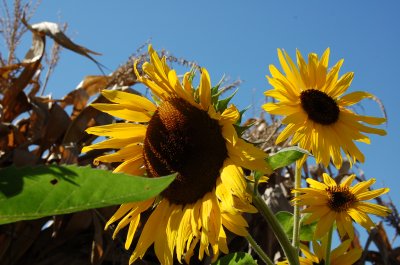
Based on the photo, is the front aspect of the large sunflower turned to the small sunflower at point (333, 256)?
no

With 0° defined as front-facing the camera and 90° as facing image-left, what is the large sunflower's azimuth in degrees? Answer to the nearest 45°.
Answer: approximately 45°

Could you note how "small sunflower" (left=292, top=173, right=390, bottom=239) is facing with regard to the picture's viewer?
facing the viewer

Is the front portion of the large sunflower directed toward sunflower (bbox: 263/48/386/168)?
no

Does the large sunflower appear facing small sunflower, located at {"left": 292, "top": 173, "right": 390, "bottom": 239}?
no

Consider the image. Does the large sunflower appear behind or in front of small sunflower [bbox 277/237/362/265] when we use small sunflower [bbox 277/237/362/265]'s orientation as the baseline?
in front

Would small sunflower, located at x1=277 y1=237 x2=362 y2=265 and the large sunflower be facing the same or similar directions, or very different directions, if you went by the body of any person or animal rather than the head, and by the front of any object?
same or similar directions

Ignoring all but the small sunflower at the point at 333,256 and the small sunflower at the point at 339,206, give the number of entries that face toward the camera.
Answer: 2

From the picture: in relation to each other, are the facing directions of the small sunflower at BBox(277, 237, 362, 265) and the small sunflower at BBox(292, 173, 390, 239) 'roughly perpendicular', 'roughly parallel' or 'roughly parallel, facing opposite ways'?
roughly parallel

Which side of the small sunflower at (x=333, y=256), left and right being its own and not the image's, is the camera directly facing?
front
